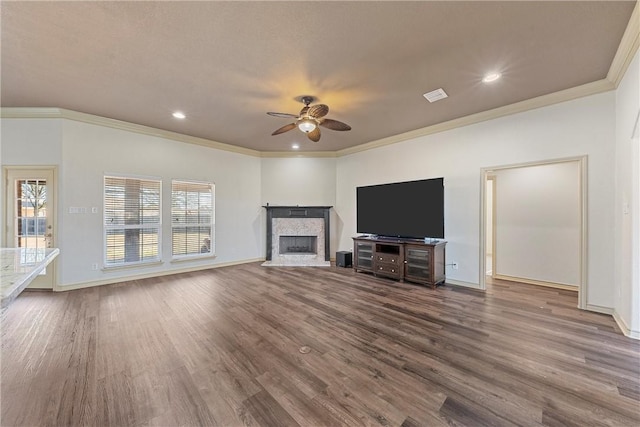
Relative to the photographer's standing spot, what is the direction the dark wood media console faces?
facing the viewer and to the left of the viewer

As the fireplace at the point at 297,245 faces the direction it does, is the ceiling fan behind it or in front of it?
in front

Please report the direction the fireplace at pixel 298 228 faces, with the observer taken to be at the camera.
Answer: facing the viewer

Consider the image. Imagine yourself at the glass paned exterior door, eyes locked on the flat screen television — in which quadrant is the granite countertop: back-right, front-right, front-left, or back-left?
front-right

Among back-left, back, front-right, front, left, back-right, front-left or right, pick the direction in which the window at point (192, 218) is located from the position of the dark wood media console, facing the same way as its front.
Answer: front-right

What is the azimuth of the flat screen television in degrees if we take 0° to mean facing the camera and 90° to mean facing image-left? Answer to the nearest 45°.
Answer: approximately 45°

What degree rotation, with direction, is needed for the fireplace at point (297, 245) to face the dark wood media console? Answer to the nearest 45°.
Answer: approximately 45° to its left

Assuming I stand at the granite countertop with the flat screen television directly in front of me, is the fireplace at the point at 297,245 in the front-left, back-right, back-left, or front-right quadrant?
front-left

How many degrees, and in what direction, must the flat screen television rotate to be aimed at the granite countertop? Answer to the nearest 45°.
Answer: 0° — it already faces it

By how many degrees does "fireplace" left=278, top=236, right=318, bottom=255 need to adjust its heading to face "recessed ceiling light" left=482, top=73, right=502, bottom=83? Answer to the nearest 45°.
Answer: approximately 45° to its left

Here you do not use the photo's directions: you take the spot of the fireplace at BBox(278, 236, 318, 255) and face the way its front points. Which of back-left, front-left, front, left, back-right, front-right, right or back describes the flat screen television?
front-left
